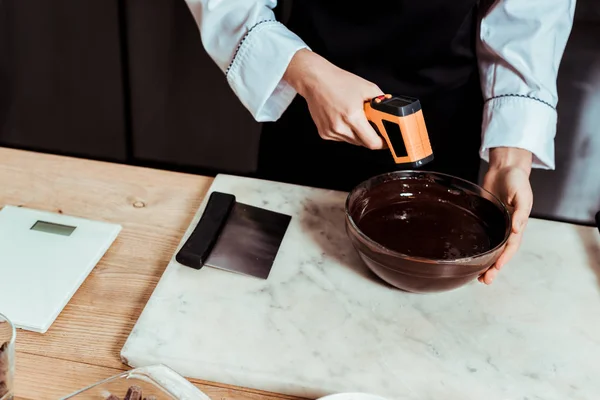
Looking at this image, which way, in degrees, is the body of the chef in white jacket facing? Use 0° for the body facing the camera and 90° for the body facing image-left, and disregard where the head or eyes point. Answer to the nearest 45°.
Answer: approximately 0°

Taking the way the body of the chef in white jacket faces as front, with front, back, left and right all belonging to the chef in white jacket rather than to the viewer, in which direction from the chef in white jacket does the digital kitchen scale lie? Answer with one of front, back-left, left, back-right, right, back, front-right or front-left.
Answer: front-right
